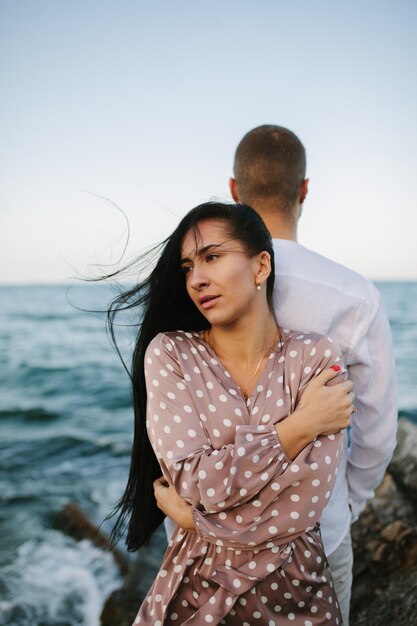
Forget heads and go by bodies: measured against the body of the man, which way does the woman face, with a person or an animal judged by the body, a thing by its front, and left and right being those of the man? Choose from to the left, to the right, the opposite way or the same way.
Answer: the opposite way

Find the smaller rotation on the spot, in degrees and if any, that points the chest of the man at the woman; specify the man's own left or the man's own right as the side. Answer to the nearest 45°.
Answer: approximately 180°

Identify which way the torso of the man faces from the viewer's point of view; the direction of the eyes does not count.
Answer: away from the camera

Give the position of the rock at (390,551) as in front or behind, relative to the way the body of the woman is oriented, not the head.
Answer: behind

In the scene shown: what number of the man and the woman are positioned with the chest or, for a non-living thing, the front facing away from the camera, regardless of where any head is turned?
1

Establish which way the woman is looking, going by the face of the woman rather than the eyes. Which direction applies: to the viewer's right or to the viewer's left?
to the viewer's left

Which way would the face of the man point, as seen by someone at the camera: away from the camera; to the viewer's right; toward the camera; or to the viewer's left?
away from the camera

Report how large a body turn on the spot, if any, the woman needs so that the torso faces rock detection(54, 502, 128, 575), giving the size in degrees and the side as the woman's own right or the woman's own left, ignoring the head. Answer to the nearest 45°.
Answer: approximately 135° to the woman's own right
